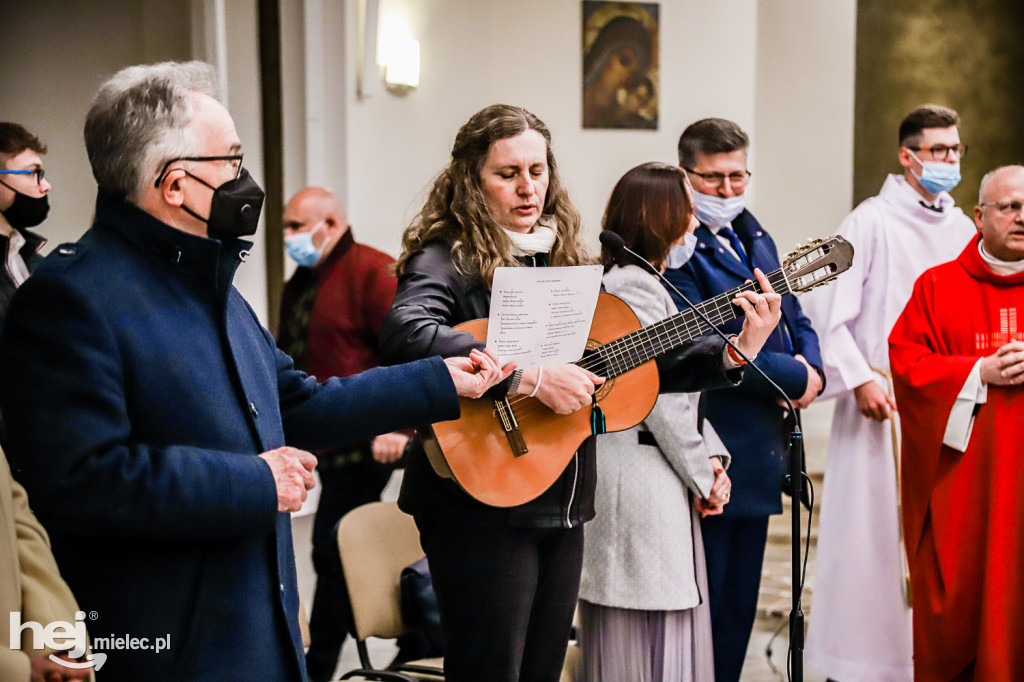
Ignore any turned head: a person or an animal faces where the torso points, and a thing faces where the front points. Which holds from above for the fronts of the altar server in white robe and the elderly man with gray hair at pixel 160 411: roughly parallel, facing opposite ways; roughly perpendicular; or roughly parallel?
roughly perpendicular

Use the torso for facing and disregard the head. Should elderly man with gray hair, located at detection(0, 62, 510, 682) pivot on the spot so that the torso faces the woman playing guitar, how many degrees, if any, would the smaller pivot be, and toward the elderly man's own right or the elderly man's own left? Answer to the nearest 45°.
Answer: approximately 45° to the elderly man's own left

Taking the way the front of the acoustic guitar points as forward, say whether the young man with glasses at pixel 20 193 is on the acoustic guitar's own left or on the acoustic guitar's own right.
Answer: on the acoustic guitar's own right

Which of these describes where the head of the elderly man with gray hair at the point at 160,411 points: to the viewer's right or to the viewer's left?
to the viewer's right

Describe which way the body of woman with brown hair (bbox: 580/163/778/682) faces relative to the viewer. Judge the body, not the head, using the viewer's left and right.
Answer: facing to the right of the viewer

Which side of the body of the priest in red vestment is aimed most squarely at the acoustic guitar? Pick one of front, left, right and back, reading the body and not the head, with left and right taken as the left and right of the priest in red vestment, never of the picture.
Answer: right

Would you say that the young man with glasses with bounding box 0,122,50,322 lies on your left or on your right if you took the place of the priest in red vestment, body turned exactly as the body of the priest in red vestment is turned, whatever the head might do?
on your right

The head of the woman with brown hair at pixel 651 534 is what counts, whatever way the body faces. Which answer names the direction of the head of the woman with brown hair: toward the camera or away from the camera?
away from the camera

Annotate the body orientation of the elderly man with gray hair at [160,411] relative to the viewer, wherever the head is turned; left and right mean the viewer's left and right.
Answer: facing to the right of the viewer
